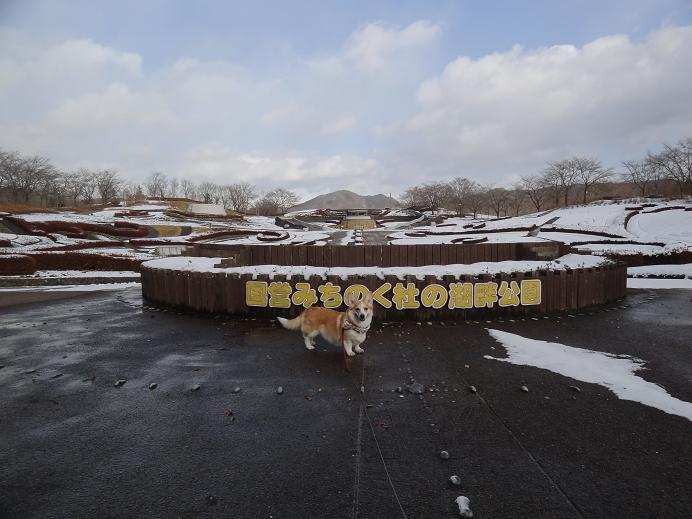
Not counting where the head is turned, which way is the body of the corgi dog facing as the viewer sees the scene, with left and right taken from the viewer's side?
facing the viewer and to the right of the viewer

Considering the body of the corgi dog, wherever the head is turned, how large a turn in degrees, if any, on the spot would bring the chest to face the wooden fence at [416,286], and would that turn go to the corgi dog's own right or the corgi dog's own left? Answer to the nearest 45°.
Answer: approximately 90° to the corgi dog's own left

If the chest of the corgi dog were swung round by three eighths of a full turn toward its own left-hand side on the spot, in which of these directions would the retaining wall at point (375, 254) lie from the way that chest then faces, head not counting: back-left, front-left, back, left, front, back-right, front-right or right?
front
